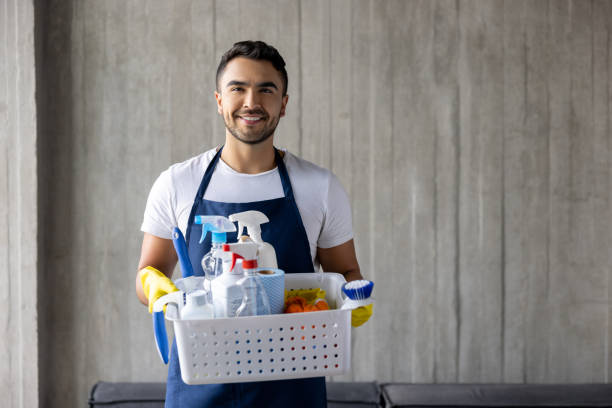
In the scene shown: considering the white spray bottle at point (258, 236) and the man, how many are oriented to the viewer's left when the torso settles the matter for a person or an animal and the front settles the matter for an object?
1

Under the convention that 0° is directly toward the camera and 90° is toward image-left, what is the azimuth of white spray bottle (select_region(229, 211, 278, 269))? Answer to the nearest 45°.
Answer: approximately 90°

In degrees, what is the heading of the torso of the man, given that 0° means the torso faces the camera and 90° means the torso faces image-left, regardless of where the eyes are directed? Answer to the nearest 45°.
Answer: approximately 0°

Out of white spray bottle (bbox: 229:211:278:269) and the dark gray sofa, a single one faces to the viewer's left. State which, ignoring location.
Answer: the white spray bottle

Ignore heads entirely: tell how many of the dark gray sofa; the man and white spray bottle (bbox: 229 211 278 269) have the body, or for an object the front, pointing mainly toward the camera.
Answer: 2
